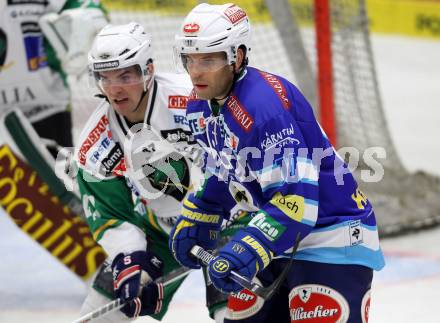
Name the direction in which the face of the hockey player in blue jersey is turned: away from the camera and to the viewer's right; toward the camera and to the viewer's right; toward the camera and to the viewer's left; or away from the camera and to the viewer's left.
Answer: toward the camera and to the viewer's left

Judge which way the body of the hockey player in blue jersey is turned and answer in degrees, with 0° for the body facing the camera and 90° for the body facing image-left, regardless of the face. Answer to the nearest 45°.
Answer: approximately 45°

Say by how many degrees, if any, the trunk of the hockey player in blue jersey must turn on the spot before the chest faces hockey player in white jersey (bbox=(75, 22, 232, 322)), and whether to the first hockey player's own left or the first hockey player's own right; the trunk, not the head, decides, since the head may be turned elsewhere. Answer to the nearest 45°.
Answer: approximately 90° to the first hockey player's own right
